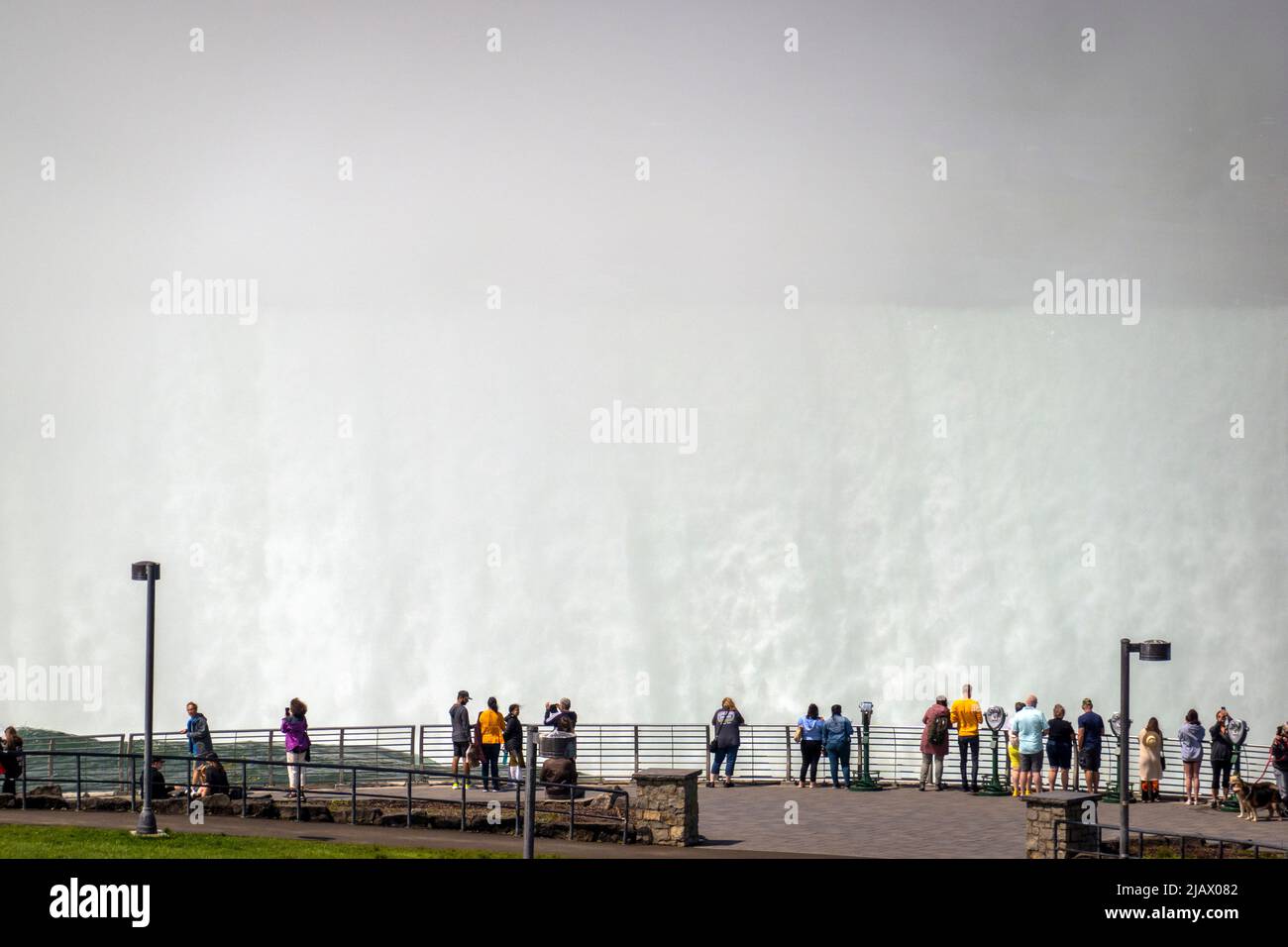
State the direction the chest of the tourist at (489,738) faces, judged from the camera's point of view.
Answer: away from the camera

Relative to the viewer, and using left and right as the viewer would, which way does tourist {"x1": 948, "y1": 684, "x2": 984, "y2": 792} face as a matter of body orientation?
facing away from the viewer

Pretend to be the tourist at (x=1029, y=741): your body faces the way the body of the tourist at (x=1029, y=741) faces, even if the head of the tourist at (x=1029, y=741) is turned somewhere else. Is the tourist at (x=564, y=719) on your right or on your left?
on your left

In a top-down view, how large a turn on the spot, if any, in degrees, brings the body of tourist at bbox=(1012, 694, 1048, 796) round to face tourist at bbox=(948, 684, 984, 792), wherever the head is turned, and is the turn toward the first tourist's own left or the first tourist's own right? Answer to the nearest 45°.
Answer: approximately 45° to the first tourist's own left

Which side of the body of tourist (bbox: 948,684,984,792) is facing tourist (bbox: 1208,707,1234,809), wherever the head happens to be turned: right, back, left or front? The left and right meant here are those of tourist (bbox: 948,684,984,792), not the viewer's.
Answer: right

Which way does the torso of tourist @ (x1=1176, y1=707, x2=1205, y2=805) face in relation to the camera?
away from the camera

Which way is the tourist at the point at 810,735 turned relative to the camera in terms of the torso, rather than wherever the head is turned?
away from the camera

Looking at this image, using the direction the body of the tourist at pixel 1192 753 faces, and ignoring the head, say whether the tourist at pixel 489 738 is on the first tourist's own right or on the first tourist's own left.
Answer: on the first tourist's own left

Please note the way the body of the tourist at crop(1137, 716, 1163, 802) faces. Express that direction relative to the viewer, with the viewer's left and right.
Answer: facing away from the viewer

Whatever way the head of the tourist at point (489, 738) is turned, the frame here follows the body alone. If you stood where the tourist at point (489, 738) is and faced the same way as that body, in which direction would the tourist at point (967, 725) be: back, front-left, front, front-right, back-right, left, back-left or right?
right

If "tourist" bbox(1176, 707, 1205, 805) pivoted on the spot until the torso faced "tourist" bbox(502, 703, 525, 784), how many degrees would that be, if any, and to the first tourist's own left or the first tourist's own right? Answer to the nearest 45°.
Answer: approximately 90° to the first tourist's own left
